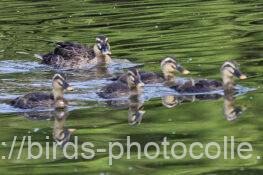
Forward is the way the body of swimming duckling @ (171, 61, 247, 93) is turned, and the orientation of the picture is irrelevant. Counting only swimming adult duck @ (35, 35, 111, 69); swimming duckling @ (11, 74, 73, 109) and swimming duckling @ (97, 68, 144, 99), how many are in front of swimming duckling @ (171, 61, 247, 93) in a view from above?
0

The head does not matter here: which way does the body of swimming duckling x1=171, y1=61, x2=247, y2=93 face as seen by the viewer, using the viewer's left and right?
facing to the right of the viewer

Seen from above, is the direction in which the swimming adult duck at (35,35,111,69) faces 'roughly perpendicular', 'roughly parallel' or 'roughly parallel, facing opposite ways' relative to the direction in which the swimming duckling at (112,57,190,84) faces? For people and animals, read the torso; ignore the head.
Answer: roughly parallel

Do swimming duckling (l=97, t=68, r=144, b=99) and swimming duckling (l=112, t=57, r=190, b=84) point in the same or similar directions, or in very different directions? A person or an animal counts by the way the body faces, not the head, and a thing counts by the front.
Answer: same or similar directions

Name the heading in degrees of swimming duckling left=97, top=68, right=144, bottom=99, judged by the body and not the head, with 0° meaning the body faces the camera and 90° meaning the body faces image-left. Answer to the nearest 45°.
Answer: approximately 270°

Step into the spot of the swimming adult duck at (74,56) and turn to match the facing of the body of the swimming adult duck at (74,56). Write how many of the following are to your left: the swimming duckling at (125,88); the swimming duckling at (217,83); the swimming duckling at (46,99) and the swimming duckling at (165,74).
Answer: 0

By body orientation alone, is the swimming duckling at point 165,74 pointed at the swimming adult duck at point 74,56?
no

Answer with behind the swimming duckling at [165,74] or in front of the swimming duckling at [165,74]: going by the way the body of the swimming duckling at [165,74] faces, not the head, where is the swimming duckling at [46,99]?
behind

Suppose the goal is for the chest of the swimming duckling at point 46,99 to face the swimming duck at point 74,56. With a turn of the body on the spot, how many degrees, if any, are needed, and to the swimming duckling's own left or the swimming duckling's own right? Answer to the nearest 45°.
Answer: approximately 90° to the swimming duckling's own left

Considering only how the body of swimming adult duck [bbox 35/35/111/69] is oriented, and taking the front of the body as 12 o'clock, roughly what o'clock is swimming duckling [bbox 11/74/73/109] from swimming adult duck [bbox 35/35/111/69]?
swimming duckling [bbox 11/74/73/109] is roughly at 3 o'clock from swimming adult duck [bbox 35/35/111/69].

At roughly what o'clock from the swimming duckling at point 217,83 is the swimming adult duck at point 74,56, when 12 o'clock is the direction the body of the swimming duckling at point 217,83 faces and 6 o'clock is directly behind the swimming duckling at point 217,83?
the swimming adult duck at point 74,56 is roughly at 8 o'clock from the swimming duckling at point 217,83.

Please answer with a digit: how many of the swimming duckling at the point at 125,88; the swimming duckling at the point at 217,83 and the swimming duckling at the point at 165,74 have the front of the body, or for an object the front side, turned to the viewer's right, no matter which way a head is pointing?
3

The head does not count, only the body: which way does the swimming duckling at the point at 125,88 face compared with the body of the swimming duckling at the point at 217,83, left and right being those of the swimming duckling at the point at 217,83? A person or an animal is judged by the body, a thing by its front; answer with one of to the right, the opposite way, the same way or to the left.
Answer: the same way

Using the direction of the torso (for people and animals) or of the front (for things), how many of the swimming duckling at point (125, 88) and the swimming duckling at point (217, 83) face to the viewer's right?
2

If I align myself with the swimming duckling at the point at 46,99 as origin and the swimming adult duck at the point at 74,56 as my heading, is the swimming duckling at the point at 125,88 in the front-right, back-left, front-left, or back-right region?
front-right

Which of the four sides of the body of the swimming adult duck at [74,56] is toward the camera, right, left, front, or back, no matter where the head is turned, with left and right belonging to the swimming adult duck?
right

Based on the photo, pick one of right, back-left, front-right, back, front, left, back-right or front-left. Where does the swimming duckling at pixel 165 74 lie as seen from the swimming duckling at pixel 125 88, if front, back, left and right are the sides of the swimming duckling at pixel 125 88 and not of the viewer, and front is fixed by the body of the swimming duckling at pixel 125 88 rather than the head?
front-left

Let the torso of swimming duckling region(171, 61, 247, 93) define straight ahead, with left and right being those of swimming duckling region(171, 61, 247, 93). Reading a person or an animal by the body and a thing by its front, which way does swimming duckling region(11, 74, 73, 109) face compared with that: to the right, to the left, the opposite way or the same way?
the same way
